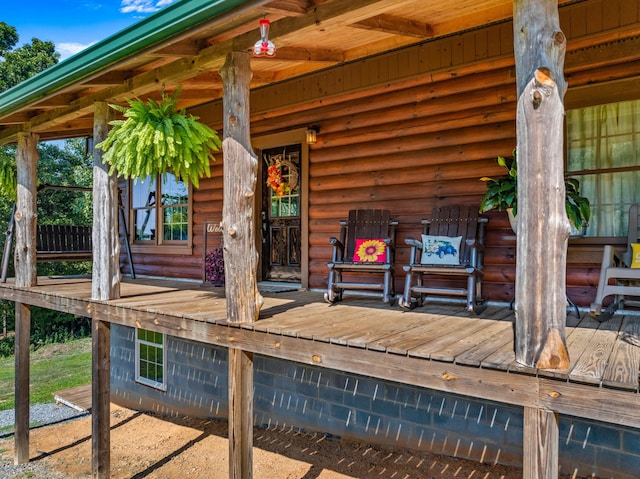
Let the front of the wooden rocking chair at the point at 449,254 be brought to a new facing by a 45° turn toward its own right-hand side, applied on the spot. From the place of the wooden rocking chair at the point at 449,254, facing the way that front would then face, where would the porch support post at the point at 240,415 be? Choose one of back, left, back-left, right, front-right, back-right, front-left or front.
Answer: front-left

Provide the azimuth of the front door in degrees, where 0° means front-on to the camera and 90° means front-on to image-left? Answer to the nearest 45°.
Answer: approximately 45°

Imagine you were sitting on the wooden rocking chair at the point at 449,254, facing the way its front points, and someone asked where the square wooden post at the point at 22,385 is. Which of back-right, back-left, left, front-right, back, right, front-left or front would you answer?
front-right

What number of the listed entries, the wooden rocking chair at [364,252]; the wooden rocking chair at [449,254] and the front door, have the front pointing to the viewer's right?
0

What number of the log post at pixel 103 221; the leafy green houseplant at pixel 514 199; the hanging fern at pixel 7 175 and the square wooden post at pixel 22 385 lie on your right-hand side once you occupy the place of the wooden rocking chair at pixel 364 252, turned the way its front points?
3

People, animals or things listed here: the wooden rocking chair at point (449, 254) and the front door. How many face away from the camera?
0

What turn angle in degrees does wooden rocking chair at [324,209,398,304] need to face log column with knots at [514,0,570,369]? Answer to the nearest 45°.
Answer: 0° — it already faces it

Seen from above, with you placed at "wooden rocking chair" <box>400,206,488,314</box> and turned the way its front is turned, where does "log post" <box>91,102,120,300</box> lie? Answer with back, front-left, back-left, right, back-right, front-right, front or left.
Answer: front-right

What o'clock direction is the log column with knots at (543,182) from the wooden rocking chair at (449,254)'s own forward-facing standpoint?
The log column with knots is roughly at 10 o'clock from the wooden rocking chair.

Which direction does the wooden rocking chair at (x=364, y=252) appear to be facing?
toward the camera

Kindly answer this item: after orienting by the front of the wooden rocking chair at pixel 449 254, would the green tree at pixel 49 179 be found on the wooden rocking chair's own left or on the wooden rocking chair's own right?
on the wooden rocking chair's own right

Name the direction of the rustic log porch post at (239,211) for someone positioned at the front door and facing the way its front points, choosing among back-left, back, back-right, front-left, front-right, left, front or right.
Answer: front-left

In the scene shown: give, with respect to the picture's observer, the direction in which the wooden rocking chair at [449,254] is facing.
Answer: facing the viewer and to the left of the viewer
